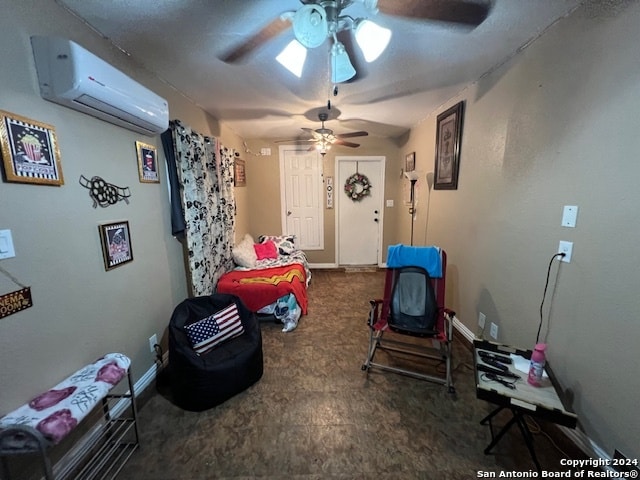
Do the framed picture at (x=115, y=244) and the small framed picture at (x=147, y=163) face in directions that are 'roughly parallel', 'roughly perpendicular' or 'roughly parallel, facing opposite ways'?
roughly parallel

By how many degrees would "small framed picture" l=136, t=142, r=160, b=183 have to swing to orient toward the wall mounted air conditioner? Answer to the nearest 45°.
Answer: approximately 45° to its right

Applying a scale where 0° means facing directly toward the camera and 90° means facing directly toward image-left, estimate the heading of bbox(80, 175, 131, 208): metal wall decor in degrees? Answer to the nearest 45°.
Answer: approximately 315°

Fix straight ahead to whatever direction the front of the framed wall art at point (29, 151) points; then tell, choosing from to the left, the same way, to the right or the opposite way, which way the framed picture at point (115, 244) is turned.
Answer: the same way

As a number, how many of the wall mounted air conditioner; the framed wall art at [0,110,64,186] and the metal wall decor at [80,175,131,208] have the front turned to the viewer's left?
0

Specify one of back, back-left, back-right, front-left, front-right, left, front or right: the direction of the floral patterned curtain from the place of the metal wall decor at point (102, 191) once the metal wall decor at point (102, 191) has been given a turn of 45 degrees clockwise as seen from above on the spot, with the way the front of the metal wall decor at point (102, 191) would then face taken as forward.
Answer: back-left

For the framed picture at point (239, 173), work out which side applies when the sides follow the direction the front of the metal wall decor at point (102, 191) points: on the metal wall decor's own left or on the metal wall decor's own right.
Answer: on the metal wall decor's own left

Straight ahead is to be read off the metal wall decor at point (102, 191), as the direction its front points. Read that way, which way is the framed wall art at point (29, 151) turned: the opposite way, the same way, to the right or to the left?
the same way

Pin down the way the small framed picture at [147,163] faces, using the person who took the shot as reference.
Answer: facing the viewer and to the right of the viewer

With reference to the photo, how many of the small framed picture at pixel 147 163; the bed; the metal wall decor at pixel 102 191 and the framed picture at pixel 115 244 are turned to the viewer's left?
0

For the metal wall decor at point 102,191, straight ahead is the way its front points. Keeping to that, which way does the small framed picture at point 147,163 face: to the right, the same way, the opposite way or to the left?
the same way

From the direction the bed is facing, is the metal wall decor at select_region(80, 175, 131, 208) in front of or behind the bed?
in front

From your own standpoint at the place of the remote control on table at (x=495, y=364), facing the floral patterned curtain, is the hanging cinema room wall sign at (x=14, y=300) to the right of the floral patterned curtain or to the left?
left

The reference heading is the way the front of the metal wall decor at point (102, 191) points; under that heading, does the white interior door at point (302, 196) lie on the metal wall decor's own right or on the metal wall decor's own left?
on the metal wall decor's own left

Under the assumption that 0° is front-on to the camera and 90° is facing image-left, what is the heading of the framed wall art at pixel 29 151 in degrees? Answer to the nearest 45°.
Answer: approximately 315°

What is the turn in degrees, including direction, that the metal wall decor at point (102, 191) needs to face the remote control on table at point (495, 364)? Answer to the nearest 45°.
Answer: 0° — it already faces it

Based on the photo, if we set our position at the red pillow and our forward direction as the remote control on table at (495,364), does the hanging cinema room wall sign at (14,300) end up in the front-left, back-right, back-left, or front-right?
front-right
